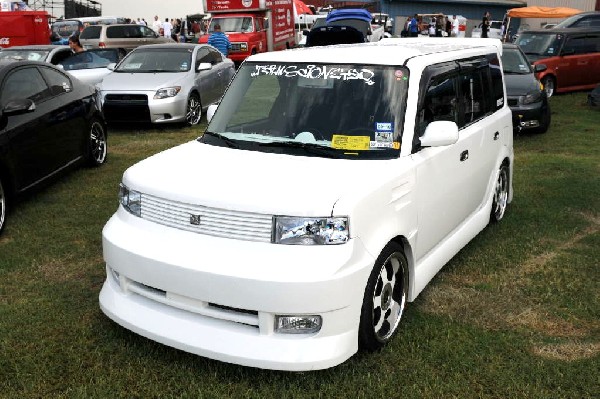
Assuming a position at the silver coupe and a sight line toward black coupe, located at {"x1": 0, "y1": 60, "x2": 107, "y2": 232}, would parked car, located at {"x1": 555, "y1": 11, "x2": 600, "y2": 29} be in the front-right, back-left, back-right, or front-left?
back-left

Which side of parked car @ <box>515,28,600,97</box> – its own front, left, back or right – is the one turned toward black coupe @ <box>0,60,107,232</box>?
front

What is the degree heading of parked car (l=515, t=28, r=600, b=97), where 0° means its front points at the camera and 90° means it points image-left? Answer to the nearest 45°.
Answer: approximately 45°

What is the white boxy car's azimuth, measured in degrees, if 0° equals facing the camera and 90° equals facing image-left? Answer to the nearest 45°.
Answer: approximately 45°

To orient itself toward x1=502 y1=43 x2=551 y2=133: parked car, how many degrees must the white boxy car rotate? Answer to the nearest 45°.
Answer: approximately 180°

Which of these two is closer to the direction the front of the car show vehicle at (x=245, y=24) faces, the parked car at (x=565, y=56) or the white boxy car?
the white boxy car

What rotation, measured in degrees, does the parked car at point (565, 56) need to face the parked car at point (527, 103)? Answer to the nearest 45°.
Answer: approximately 45° to its left

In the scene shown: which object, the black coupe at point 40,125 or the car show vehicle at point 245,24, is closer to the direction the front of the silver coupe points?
the black coupe
